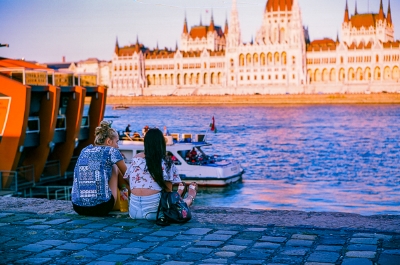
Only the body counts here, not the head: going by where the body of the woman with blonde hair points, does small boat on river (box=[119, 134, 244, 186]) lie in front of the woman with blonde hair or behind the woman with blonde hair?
in front

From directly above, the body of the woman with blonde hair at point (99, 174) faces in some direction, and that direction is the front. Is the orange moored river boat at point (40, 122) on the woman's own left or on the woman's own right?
on the woman's own left

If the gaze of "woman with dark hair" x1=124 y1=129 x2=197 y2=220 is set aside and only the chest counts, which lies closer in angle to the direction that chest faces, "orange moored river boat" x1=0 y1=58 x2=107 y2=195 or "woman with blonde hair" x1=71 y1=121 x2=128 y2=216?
the orange moored river boat

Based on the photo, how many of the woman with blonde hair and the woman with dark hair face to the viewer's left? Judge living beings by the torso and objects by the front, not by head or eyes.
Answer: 0

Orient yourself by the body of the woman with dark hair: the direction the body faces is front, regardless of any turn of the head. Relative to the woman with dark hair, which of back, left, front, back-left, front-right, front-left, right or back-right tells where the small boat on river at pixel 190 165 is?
front-left

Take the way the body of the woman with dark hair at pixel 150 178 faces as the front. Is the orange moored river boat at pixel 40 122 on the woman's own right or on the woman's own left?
on the woman's own left

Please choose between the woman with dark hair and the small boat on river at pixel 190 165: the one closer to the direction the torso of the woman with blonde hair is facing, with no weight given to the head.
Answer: the small boat on river

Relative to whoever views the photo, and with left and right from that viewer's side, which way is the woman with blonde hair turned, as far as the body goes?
facing away from the viewer and to the right of the viewer

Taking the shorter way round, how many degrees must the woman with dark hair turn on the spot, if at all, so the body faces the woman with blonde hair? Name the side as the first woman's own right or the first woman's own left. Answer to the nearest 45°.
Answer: approximately 90° to the first woman's own left

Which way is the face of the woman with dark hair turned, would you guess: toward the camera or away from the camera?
away from the camera

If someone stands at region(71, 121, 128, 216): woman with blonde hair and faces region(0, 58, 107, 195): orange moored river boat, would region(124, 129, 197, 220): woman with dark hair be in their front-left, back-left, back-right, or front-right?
back-right

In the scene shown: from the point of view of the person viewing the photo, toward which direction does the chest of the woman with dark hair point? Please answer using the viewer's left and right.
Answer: facing away from the viewer and to the right of the viewer
